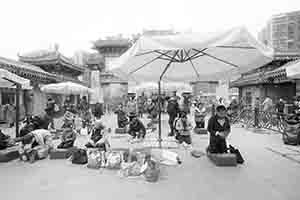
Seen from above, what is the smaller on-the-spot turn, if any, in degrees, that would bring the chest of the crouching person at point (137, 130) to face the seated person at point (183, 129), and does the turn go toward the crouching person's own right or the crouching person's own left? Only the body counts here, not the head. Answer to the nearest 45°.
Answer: approximately 90° to the crouching person's own left

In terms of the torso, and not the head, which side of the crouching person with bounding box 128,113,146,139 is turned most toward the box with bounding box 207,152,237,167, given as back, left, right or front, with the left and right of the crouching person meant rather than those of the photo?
left

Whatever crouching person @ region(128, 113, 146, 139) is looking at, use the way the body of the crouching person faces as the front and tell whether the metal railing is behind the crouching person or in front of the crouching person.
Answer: behind

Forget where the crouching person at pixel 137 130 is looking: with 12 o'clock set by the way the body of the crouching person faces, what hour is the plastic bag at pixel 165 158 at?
The plastic bag is roughly at 10 o'clock from the crouching person.

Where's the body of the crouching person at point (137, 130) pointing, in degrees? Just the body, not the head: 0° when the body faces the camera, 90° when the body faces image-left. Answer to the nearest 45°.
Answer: approximately 45°

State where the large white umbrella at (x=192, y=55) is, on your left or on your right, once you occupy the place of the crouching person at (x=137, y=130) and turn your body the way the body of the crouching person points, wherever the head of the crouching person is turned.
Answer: on your left
